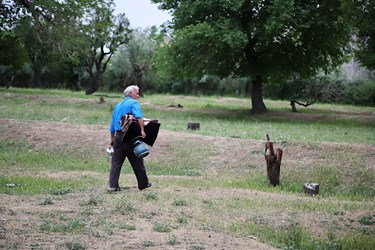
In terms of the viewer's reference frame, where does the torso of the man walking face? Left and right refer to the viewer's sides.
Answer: facing away from the viewer and to the right of the viewer
